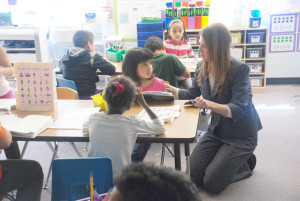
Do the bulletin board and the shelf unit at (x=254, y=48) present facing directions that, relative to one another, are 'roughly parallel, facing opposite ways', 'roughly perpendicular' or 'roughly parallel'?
roughly parallel

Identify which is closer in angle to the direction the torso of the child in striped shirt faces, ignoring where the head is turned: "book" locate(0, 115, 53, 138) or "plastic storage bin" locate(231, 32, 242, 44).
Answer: the book

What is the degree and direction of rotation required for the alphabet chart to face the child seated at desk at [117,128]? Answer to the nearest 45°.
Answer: approximately 45° to its left

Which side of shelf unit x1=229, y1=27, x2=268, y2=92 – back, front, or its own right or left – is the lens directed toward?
front

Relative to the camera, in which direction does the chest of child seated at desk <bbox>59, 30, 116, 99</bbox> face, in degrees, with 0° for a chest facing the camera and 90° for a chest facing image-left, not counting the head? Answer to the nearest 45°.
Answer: approximately 225°

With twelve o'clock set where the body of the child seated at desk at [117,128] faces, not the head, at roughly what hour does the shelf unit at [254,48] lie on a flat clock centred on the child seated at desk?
The shelf unit is roughly at 1 o'clock from the child seated at desk.

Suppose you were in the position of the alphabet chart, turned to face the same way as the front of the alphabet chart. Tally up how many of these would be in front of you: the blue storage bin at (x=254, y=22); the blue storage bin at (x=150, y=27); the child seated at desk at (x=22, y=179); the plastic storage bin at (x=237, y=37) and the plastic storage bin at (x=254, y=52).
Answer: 1

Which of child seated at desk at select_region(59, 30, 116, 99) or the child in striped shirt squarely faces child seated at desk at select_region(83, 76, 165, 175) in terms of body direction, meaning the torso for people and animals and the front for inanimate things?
the child in striped shirt

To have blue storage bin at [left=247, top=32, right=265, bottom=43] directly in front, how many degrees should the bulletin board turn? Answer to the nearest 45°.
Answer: approximately 45° to its right

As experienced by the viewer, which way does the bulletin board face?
facing the viewer

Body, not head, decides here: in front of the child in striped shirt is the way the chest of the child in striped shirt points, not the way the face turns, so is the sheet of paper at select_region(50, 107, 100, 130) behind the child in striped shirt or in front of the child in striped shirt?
in front

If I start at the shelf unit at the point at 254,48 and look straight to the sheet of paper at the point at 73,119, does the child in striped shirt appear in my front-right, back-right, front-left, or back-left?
front-right

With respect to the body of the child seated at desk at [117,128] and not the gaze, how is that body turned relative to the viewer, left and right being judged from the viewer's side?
facing away from the viewer

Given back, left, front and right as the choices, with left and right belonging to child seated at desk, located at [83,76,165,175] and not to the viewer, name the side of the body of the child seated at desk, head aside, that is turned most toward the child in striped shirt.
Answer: front

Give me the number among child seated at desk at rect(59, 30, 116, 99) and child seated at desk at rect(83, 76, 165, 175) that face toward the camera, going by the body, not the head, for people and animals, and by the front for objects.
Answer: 0
